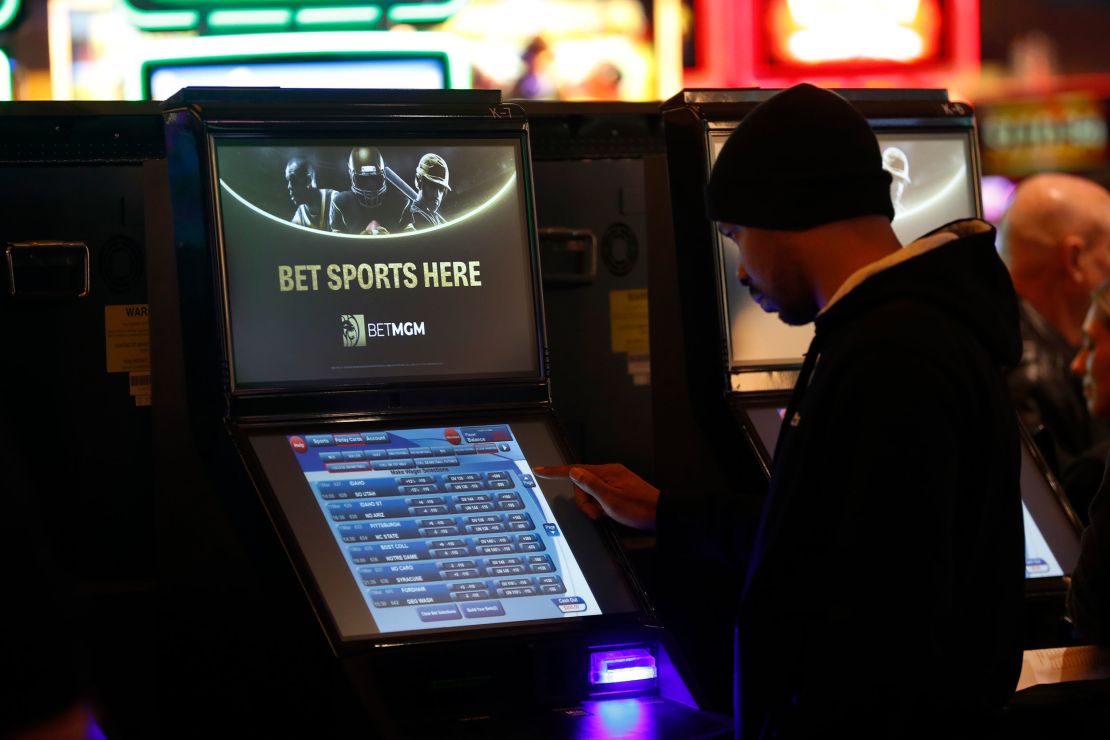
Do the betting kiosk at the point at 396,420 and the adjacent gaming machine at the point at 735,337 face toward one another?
no

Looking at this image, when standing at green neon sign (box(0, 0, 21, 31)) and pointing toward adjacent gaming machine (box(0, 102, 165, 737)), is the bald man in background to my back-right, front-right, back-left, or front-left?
front-left

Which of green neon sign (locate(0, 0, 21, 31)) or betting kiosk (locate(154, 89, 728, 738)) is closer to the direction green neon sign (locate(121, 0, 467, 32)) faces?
the betting kiosk

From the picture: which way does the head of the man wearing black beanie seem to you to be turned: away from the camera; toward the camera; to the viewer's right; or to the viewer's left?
to the viewer's left

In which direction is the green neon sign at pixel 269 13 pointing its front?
toward the camera

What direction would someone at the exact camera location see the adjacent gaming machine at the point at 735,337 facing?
facing the viewer and to the right of the viewer

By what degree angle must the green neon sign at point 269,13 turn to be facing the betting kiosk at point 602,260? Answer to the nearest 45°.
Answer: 0° — it already faces it

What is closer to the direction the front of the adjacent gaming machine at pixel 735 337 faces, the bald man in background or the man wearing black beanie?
the man wearing black beanie

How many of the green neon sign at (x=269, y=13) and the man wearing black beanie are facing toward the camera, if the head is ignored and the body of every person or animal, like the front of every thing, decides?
1

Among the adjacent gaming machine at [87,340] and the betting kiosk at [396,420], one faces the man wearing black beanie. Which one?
the betting kiosk

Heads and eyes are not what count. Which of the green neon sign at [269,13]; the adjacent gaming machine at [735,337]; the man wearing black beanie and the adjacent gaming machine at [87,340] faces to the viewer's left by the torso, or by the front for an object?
the man wearing black beanie

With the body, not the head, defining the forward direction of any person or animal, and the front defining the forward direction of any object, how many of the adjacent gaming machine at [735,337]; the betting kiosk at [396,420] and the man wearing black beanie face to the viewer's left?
1

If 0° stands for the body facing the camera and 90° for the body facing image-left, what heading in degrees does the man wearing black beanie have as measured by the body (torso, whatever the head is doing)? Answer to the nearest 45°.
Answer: approximately 90°
